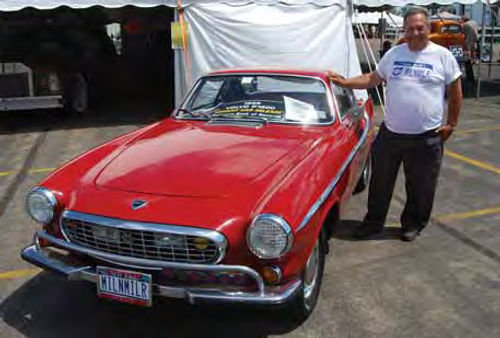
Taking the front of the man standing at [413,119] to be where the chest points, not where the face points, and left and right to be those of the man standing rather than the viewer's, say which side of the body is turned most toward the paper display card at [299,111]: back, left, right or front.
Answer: right

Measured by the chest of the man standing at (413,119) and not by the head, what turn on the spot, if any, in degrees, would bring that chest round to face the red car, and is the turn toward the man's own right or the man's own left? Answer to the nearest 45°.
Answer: approximately 45° to the man's own right

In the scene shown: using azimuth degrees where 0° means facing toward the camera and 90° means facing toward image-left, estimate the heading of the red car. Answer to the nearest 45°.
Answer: approximately 45°
